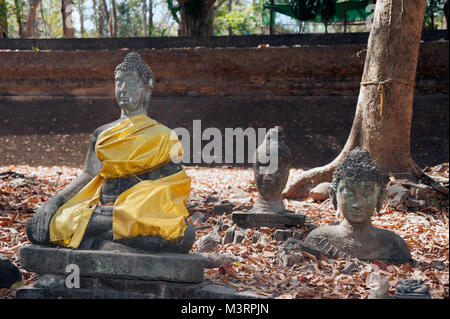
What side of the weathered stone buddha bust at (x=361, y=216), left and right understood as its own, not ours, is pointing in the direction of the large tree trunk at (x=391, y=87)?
back

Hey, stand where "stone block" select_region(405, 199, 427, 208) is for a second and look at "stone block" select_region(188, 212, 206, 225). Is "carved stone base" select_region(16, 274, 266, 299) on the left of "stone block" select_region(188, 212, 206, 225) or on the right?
left

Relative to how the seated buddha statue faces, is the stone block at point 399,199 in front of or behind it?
behind

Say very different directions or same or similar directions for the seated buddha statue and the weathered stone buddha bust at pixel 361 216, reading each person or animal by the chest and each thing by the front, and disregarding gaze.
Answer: same or similar directions

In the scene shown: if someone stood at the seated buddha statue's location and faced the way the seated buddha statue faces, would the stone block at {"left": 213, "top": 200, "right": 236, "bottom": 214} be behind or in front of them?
behind

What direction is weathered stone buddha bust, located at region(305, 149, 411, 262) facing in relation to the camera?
toward the camera

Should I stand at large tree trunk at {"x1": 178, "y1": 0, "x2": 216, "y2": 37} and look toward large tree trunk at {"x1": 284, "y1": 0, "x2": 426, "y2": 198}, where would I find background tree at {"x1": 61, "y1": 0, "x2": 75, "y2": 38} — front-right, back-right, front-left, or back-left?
back-right

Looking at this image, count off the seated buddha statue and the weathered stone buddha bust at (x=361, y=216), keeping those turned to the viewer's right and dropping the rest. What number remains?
0

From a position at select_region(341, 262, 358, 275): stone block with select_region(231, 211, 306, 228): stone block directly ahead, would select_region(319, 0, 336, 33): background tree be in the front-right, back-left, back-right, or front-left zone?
front-right

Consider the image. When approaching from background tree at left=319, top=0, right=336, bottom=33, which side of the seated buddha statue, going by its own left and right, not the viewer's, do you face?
back

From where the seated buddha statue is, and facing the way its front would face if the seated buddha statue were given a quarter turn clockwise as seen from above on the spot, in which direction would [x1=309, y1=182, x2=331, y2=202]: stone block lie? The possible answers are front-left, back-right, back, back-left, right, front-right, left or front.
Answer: right

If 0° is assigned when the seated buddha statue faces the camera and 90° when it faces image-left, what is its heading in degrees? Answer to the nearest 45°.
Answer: approximately 45°
